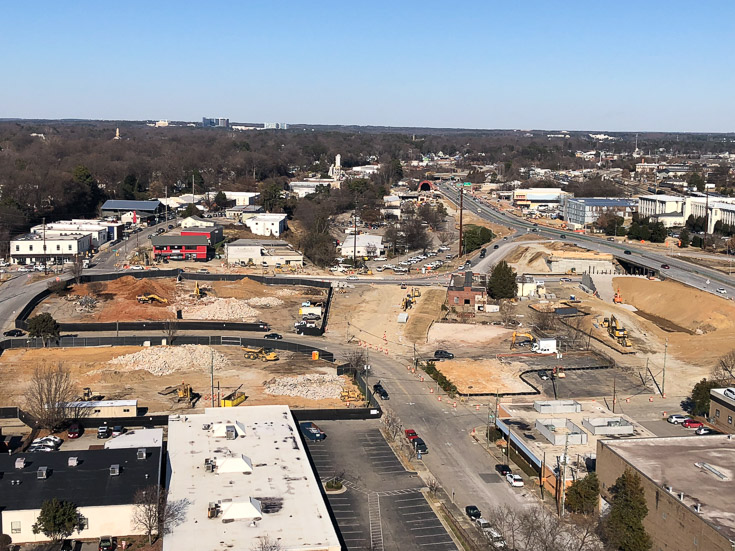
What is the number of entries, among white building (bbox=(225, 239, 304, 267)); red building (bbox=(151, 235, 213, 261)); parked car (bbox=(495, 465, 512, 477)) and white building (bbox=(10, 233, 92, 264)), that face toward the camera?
3

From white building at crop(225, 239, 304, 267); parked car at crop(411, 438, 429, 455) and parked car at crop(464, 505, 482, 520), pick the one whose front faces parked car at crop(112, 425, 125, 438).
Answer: the white building

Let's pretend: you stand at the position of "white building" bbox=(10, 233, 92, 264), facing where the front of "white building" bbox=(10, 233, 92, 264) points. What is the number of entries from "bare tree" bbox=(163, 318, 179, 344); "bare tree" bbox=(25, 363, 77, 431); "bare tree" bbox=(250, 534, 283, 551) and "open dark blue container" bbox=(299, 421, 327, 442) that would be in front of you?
4

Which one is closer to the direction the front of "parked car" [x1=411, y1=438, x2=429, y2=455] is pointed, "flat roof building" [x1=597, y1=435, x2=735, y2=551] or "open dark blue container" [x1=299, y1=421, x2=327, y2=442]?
the flat roof building

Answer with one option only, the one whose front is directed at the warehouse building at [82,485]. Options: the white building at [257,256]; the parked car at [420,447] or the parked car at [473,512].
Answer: the white building

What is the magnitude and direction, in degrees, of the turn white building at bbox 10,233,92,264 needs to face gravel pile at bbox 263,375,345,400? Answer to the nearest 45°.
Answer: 0° — it already faces it

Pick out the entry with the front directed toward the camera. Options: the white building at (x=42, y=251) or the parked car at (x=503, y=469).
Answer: the white building

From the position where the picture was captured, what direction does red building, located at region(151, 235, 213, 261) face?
facing the viewer

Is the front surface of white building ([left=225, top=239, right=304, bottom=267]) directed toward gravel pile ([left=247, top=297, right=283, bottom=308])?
yes

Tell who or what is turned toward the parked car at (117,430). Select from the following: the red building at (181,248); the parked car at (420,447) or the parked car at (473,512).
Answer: the red building

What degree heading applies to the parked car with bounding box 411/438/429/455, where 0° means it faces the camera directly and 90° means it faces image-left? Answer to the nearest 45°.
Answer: approximately 315°

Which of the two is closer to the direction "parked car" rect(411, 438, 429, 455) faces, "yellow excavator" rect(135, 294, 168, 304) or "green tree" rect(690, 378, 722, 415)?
the green tree

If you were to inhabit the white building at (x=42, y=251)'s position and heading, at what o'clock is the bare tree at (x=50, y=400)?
The bare tree is roughly at 12 o'clock from the white building.

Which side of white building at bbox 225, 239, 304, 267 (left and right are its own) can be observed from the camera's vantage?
front

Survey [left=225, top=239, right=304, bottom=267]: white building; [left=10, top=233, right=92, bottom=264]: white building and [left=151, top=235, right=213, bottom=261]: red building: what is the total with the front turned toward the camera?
3

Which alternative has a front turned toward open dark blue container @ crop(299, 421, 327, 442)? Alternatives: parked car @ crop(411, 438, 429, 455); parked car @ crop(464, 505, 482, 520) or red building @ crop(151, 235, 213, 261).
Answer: the red building

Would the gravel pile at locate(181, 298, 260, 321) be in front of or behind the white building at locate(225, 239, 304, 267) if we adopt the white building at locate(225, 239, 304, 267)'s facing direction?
in front

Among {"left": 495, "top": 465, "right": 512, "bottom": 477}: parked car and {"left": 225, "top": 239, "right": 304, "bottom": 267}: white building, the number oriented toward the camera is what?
1

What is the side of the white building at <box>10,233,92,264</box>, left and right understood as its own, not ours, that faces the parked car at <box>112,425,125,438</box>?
front

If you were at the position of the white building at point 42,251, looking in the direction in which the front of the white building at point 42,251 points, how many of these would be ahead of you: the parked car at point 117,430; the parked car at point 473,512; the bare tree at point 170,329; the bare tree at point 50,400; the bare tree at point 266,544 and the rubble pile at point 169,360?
6

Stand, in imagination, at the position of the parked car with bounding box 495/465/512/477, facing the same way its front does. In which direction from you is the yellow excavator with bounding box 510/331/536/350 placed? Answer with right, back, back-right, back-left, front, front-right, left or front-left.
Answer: front-right

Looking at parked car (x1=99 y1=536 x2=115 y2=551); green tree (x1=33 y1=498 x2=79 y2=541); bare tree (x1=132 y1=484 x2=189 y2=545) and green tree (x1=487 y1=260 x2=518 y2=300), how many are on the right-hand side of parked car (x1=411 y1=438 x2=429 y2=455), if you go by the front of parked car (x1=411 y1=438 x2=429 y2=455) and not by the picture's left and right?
3
